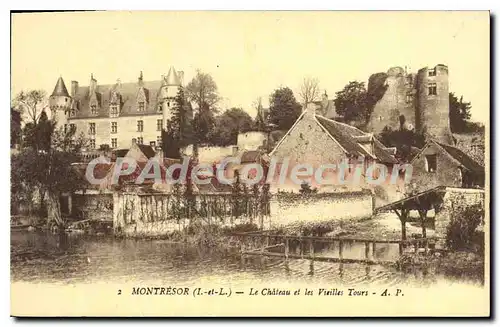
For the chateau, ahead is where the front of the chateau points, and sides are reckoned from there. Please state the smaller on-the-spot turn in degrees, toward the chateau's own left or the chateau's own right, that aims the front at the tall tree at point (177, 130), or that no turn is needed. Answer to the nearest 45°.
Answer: approximately 90° to the chateau's own left

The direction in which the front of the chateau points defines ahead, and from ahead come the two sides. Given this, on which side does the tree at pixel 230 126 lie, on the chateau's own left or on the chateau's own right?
on the chateau's own left

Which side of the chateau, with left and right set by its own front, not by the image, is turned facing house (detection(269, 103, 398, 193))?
left

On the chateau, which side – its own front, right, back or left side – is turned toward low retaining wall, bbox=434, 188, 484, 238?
front

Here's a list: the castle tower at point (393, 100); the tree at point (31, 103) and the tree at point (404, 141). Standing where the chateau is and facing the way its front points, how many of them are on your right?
1

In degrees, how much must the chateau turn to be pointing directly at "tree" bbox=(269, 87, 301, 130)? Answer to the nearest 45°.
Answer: approximately 90° to its left

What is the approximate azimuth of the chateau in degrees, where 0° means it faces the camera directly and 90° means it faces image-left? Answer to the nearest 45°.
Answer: approximately 0°

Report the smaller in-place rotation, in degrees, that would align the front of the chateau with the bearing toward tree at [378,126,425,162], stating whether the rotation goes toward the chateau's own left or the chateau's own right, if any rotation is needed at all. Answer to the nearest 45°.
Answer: approximately 90° to the chateau's own left
